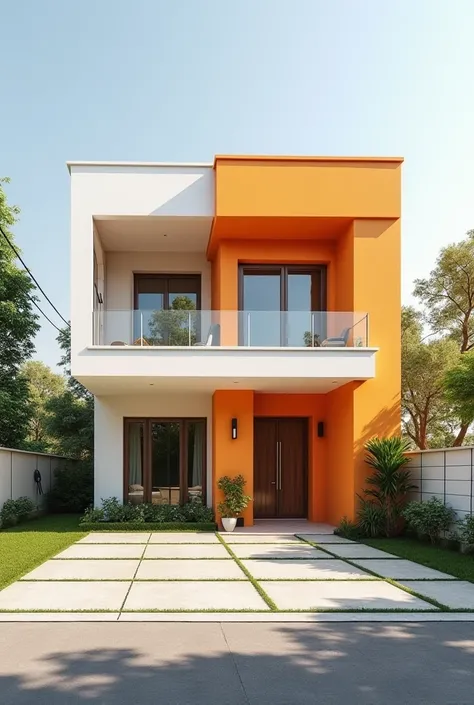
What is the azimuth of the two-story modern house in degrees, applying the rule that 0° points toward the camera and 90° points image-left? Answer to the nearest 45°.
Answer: approximately 0°

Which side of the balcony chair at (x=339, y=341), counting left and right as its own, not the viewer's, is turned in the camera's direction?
left
